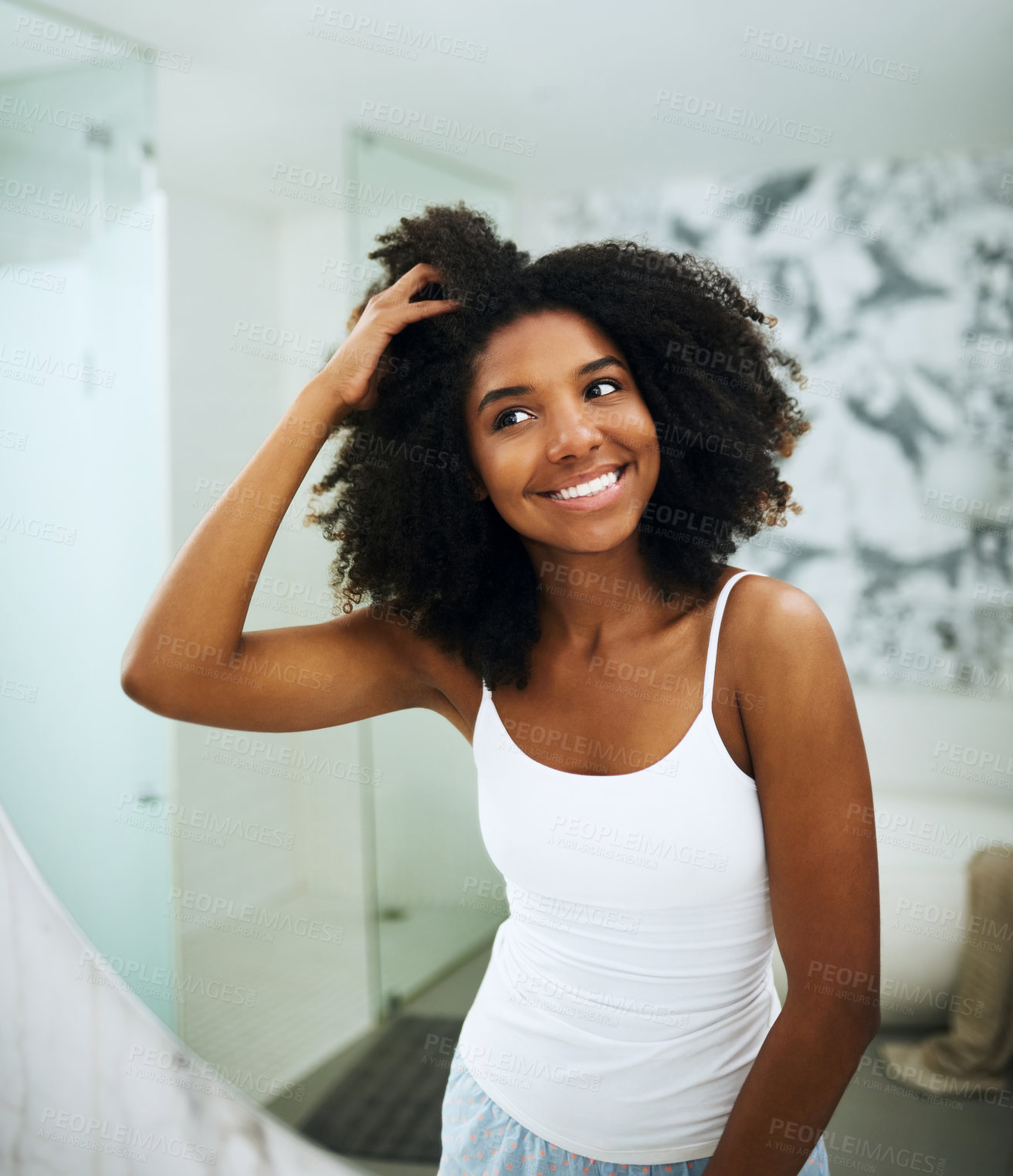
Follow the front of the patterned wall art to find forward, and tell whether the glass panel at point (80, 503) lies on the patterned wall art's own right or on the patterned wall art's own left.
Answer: on the patterned wall art's own right

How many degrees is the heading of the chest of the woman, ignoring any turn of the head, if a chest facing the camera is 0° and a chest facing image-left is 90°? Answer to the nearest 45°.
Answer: approximately 0°

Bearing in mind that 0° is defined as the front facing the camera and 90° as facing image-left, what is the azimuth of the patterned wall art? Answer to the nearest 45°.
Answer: approximately 45°
